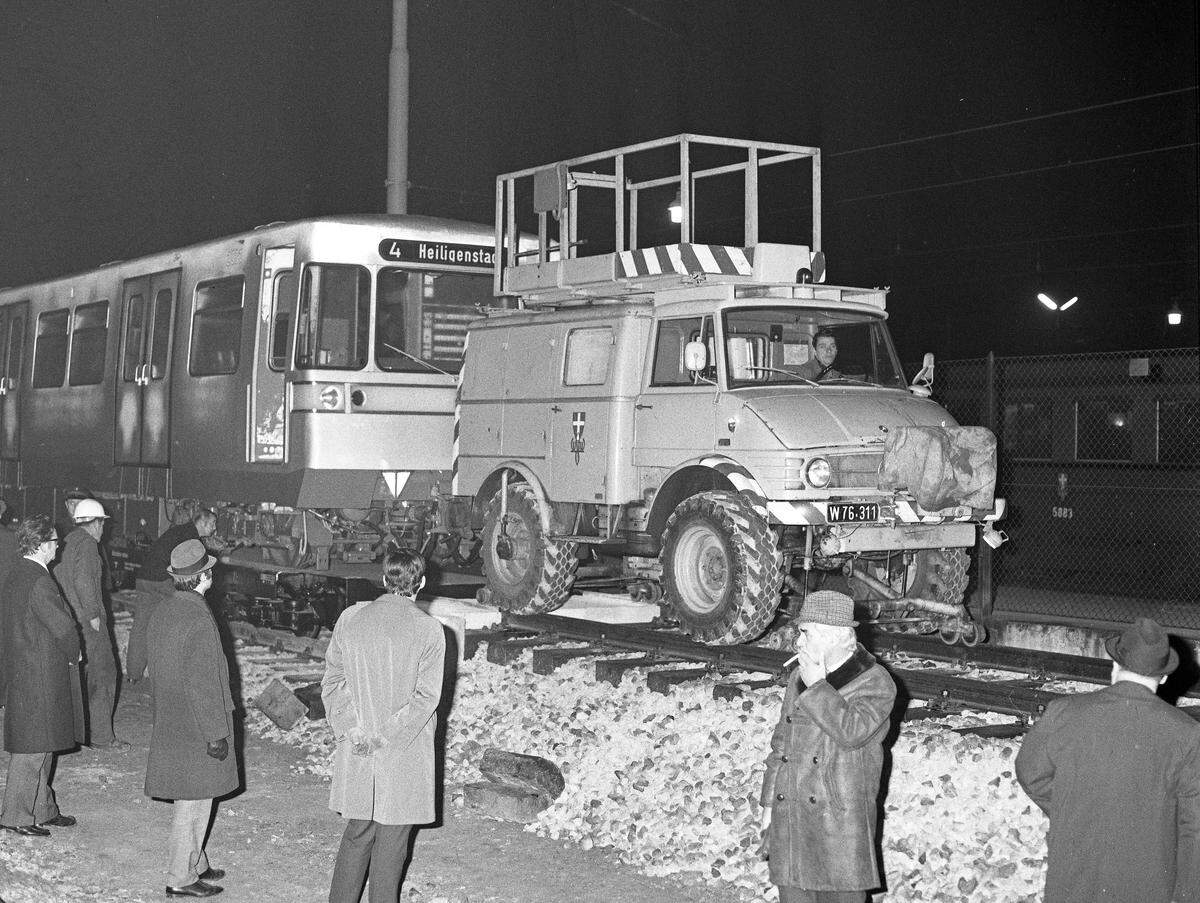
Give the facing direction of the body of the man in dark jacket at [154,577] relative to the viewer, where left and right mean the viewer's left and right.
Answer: facing to the right of the viewer

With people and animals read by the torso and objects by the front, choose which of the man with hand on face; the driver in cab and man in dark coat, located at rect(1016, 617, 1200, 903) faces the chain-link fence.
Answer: the man in dark coat

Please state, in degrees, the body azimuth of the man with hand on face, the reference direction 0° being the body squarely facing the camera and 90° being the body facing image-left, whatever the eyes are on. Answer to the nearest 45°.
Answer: approximately 45°

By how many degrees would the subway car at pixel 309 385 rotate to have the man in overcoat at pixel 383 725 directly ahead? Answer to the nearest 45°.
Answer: approximately 45° to its right

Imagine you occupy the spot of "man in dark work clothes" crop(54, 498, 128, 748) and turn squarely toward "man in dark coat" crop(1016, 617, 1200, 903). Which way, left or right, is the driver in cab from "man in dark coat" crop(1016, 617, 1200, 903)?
left

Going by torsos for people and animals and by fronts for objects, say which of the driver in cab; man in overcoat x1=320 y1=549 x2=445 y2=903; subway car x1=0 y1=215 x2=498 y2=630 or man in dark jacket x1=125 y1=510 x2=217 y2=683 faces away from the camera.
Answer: the man in overcoat

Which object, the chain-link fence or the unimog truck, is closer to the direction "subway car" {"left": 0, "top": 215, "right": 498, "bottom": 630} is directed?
the unimog truck

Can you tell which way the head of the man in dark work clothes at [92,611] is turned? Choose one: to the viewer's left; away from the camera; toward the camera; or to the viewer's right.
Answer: to the viewer's right

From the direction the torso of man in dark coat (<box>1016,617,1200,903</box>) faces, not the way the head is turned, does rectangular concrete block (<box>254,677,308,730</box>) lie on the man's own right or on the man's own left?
on the man's own left

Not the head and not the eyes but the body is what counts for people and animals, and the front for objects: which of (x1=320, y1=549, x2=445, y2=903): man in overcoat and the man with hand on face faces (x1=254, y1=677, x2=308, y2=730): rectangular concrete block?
the man in overcoat

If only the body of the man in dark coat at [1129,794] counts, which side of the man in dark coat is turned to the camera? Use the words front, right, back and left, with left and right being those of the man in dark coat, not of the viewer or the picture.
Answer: back
